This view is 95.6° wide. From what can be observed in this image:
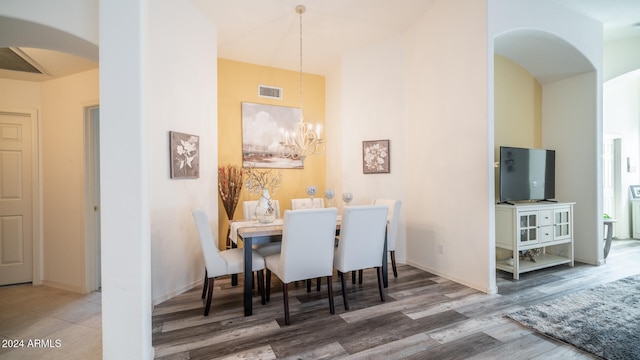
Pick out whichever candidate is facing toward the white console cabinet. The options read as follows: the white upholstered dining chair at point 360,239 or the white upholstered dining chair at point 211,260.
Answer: the white upholstered dining chair at point 211,260

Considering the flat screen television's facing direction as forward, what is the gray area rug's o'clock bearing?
The gray area rug is roughly at 1 o'clock from the flat screen television.

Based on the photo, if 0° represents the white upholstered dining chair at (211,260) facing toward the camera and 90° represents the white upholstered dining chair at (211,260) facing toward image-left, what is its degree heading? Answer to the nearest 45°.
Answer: approximately 270°

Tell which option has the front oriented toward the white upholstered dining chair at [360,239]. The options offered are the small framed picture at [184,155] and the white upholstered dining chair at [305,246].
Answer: the small framed picture

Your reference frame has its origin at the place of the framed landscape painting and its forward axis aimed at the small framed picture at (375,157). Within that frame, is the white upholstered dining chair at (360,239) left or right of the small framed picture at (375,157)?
right

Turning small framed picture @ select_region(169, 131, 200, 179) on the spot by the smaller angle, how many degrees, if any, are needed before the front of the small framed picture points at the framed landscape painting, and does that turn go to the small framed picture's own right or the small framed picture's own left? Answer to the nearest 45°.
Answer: approximately 90° to the small framed picture's own left

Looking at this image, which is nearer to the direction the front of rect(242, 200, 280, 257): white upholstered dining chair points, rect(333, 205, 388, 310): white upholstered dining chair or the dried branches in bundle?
the white upholstered dining chair

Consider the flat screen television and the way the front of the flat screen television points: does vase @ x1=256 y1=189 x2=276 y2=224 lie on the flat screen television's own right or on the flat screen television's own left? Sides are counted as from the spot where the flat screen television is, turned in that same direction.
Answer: on the flat screen television's own right

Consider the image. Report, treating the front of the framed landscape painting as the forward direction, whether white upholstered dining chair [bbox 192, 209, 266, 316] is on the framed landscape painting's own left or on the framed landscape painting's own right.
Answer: on the framed landscape painting's own right

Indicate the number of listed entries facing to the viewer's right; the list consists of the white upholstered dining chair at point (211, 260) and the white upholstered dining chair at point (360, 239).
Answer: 1

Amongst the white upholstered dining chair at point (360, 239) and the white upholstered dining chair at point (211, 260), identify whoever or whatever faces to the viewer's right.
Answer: the white upholstered dining chair at point (211, 260)

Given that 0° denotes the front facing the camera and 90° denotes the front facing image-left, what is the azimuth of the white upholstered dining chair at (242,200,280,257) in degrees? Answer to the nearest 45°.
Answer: approximately 315°

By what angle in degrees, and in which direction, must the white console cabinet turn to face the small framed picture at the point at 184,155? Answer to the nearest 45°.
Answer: approximately 90° to its right

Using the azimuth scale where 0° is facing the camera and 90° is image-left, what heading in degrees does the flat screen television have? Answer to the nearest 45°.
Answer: approximately 315°
